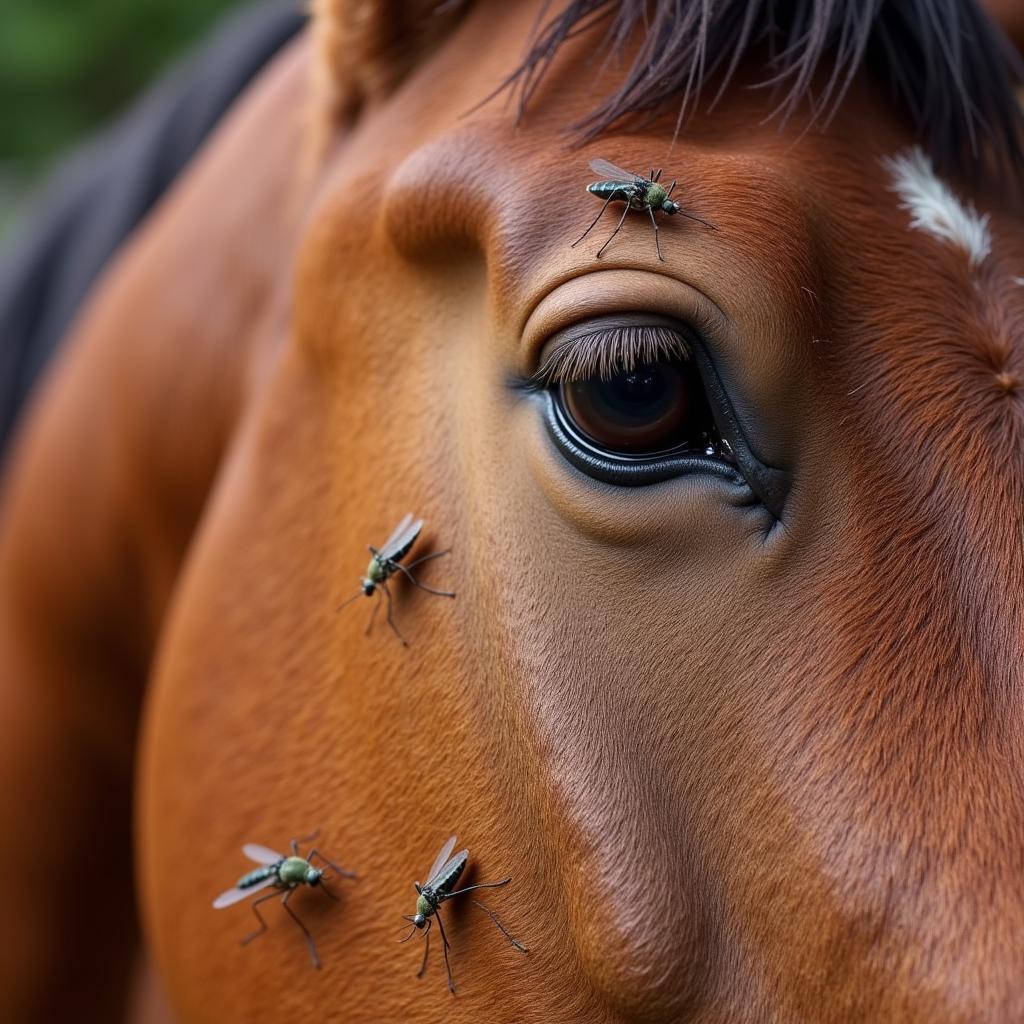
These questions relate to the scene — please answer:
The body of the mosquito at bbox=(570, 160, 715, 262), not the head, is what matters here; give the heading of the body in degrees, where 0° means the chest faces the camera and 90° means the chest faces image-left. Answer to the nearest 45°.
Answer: approximately 270°

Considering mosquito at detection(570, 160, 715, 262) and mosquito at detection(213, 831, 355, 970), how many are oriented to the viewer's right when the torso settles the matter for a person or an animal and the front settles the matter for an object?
2

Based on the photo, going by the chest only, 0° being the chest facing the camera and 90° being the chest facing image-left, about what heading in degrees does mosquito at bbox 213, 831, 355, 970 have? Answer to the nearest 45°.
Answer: approximately 270°
